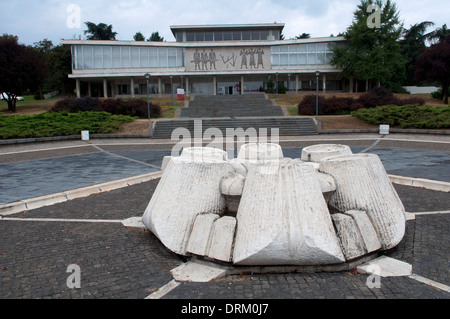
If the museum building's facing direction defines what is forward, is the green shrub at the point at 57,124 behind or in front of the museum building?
in front

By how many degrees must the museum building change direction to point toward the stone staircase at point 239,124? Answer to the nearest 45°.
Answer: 0° — it already faces it

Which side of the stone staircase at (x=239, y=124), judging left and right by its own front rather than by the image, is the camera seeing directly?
front

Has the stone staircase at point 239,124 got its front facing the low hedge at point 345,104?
no

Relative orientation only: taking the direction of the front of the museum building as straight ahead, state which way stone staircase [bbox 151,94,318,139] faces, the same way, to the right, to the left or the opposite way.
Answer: the same way

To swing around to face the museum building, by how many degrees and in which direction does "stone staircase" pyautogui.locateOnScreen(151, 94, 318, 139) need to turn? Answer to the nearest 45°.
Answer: approximately 180°

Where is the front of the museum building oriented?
toward the camera

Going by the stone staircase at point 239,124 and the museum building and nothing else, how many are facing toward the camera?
2

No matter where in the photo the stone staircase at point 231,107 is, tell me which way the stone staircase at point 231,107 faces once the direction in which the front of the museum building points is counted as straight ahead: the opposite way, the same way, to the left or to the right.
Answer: the same way

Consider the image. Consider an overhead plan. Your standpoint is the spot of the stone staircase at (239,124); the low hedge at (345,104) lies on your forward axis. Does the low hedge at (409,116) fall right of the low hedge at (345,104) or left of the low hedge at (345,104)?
right

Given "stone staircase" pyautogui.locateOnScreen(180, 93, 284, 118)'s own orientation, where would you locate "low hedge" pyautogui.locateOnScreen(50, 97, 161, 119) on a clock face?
The low hedge is roughly at 2 o'clock from the stone staircase.

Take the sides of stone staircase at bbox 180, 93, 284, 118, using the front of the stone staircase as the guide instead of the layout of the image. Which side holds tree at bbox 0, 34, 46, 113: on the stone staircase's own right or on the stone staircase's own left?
on the stone staircase's own right

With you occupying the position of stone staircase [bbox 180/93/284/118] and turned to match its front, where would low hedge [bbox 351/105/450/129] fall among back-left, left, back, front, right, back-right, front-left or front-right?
front-left

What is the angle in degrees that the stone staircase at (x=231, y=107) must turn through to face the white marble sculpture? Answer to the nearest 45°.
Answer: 0° — it already faces it

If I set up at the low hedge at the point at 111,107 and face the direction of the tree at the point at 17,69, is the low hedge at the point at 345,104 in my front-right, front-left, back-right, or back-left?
back-right

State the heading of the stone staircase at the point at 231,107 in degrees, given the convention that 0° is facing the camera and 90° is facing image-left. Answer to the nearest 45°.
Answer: approximately 0°
